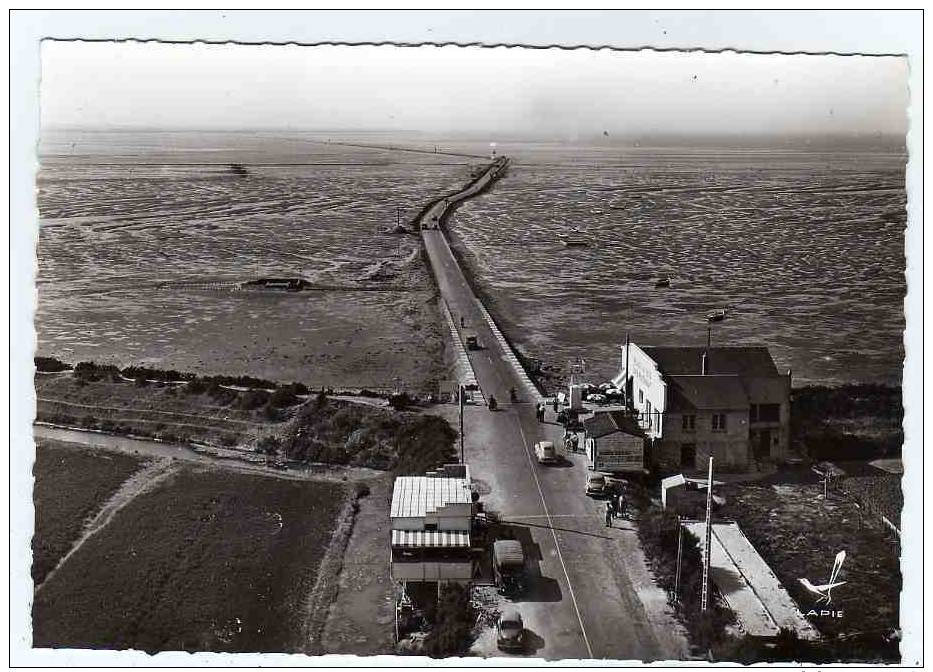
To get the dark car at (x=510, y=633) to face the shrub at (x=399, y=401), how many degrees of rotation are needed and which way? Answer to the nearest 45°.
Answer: approximately 180°

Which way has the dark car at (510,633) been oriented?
toward the camera

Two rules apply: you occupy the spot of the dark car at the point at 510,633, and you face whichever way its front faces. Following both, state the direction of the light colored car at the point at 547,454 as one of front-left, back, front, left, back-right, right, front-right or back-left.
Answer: back

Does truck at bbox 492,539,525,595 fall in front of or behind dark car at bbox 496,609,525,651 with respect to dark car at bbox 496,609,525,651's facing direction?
behind

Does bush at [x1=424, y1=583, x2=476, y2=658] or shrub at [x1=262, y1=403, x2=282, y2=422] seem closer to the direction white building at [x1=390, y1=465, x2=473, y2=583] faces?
the bush
